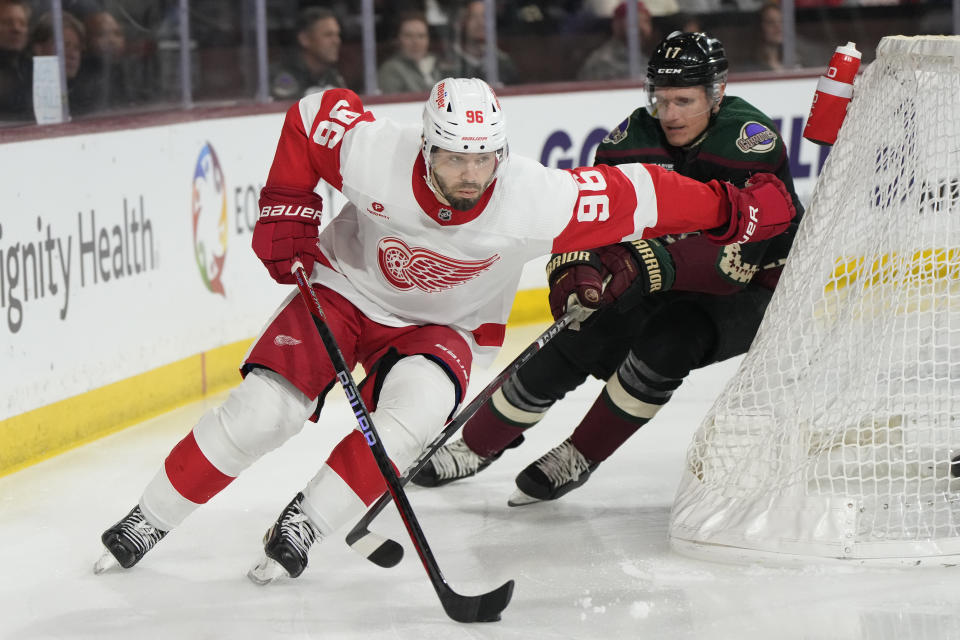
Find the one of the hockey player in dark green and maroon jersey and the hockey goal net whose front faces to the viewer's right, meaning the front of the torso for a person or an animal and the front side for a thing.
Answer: the hockey goal net

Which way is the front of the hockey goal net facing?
to the viewer's right

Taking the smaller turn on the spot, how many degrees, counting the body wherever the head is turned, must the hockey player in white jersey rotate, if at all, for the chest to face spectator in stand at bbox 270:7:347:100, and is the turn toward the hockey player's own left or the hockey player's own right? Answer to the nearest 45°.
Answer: approximately 180°

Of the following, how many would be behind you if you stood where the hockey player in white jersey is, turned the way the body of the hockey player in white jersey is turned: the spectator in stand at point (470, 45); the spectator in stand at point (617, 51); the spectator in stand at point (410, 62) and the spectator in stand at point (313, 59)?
4

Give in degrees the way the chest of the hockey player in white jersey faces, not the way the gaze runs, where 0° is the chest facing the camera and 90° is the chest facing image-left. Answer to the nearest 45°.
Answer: approximately 0°

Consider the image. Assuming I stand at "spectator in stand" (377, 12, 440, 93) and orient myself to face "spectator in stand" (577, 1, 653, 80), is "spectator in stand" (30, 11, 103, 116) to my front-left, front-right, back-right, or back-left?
back-right

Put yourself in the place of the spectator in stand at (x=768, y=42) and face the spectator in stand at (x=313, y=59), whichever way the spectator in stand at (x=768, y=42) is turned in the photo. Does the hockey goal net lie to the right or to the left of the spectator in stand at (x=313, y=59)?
left

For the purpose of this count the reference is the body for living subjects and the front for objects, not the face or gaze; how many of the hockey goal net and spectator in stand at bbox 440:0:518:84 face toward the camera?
1

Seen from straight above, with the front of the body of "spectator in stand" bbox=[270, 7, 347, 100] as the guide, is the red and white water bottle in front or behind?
in front
